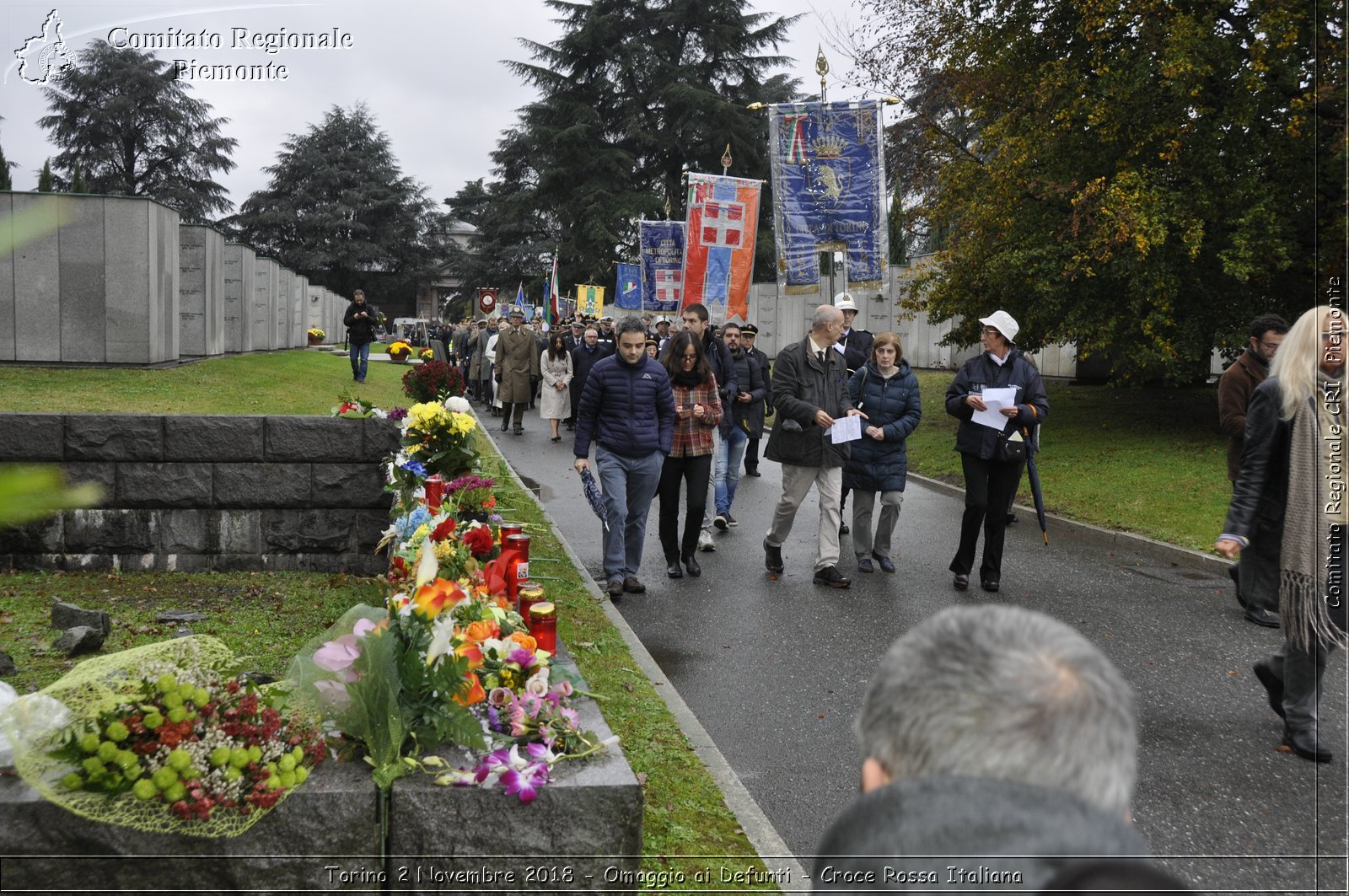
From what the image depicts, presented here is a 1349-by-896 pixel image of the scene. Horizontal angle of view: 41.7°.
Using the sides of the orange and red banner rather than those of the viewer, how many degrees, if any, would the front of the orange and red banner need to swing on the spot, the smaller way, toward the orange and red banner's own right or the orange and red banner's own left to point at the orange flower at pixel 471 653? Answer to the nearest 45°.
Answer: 0° — it already faces it

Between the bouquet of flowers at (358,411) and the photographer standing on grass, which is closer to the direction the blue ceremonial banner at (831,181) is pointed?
the bouquet of flowers

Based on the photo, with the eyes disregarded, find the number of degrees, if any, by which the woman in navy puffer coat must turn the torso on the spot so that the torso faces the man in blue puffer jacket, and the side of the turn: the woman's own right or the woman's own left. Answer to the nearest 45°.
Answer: approximately 45° to the woman's own right

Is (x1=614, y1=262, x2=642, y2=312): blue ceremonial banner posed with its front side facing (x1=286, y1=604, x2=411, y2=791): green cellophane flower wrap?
yes

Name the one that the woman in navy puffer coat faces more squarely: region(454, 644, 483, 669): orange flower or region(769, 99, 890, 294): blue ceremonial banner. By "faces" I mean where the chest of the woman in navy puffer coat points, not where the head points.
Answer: the orange flower

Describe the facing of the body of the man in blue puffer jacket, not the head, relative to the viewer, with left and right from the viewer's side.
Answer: facing the viewer

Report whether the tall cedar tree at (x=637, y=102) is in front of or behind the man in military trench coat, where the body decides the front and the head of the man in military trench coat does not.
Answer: behind

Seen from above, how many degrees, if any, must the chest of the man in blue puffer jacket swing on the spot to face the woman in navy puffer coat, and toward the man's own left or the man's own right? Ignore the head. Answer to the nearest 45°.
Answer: approximately 135° to the man's own left

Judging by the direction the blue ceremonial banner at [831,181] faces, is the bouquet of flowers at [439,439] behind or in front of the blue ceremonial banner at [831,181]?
in front

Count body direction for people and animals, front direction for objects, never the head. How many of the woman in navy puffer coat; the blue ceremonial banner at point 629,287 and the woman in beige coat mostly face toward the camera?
3

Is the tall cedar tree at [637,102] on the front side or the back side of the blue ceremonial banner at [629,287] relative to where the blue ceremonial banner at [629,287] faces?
on the back side

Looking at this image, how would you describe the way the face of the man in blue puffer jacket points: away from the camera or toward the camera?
toward the camera

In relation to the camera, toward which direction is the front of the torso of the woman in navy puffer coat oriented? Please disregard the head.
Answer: toward the camera

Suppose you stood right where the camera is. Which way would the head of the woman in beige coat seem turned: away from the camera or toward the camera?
toward the camera

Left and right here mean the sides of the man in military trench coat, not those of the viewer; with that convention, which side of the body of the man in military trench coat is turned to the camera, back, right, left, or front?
front

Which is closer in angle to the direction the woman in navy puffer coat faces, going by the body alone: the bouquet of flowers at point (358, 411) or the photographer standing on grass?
the bouquet of flowers

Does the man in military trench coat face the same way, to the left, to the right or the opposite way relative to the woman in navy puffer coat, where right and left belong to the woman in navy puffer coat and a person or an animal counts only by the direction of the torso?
the same way

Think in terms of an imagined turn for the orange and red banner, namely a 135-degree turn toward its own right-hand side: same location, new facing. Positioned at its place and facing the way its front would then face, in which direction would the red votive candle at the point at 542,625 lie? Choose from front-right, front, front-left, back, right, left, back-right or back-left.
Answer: back-left

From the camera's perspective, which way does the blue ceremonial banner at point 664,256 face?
toward the camera
